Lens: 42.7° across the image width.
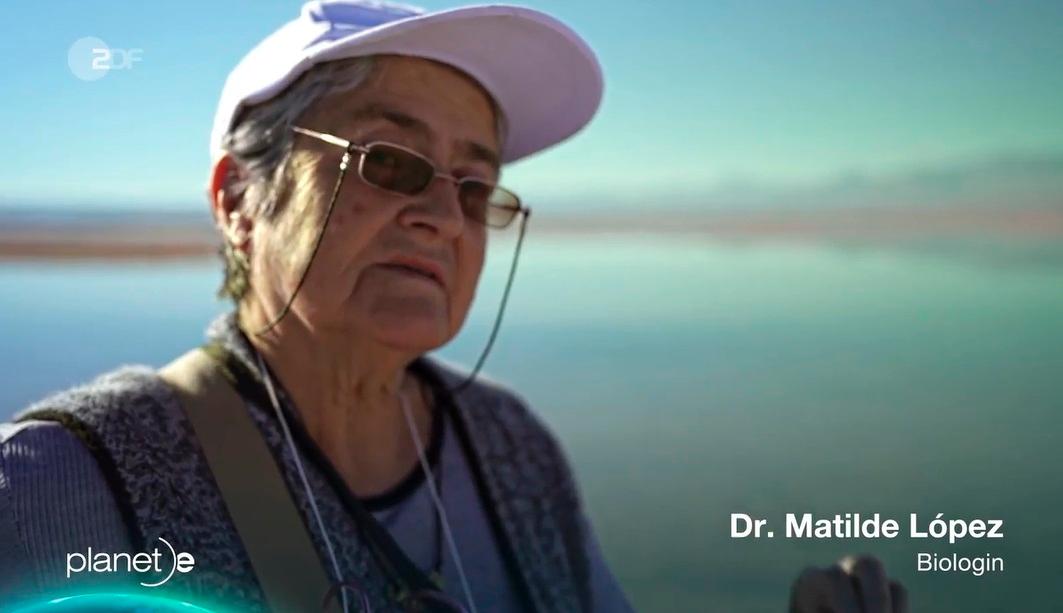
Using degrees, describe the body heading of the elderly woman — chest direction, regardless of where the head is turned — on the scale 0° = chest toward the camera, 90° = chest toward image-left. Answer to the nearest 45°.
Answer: approximately 315°
